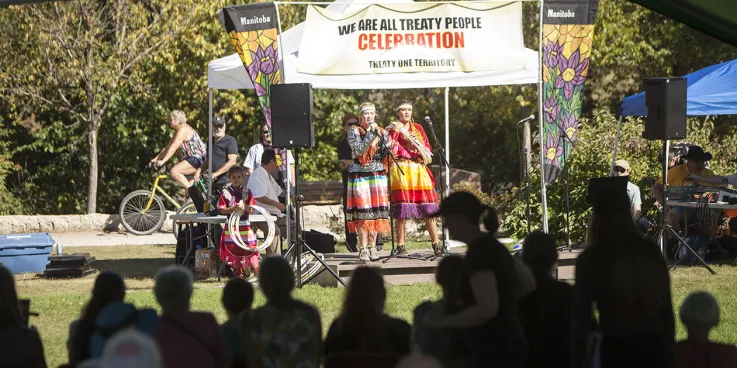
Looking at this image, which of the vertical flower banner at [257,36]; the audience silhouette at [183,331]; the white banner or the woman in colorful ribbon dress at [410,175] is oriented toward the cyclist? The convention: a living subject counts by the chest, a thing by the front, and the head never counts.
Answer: the audience silhouette

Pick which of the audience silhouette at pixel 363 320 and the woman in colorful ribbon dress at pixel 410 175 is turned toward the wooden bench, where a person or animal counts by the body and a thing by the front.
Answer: the audience silhouette

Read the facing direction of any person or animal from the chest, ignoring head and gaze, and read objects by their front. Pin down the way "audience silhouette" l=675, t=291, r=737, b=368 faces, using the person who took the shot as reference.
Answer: facing away from the viewer

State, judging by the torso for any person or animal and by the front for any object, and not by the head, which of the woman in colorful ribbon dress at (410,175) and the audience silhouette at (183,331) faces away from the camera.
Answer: the audience silhouette

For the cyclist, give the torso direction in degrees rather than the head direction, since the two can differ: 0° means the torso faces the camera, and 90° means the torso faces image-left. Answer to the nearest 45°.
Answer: approximately 90°

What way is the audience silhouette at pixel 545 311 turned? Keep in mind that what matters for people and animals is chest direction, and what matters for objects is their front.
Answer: away from the camera

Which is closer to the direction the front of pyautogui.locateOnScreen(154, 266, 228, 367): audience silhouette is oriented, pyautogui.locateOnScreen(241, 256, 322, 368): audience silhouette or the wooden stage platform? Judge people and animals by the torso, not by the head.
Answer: the wooden stage platform
